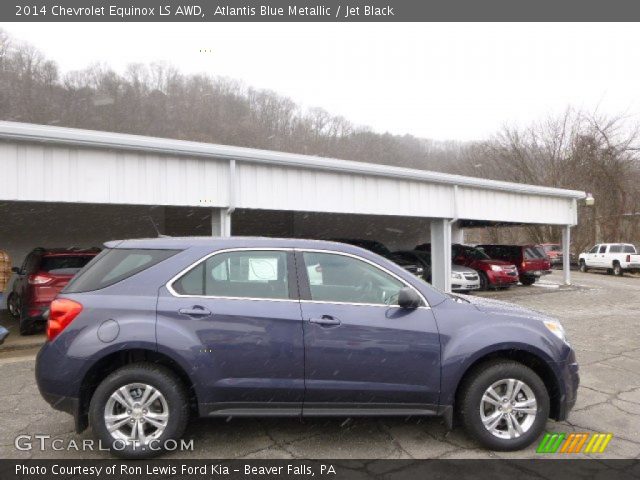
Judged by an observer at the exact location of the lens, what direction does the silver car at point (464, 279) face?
facing the viewer and to the right of the viewer

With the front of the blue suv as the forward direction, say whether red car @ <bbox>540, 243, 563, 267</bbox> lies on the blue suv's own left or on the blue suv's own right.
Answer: on the blue suv's own left

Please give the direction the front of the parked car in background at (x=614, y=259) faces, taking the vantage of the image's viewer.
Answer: facing away from the viewer and to the left of the viewer

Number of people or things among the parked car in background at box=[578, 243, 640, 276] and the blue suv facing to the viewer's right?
1

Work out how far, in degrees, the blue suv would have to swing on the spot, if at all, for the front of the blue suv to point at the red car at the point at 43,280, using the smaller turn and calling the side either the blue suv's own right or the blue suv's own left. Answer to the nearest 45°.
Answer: approximately 135° to the blue suv's own left

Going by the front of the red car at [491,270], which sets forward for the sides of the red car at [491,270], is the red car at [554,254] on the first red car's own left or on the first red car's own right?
on the first red car's own left

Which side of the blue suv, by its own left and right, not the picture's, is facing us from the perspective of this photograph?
right

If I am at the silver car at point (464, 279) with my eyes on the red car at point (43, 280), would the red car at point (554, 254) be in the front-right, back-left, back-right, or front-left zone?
back-right

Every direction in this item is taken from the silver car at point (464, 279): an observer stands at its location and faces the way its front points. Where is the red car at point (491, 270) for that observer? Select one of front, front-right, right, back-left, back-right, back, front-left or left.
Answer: left

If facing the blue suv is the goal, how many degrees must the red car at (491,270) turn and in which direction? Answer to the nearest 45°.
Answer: approximately 45° to its right

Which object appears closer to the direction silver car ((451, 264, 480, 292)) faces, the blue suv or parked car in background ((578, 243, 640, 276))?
the blue suv
